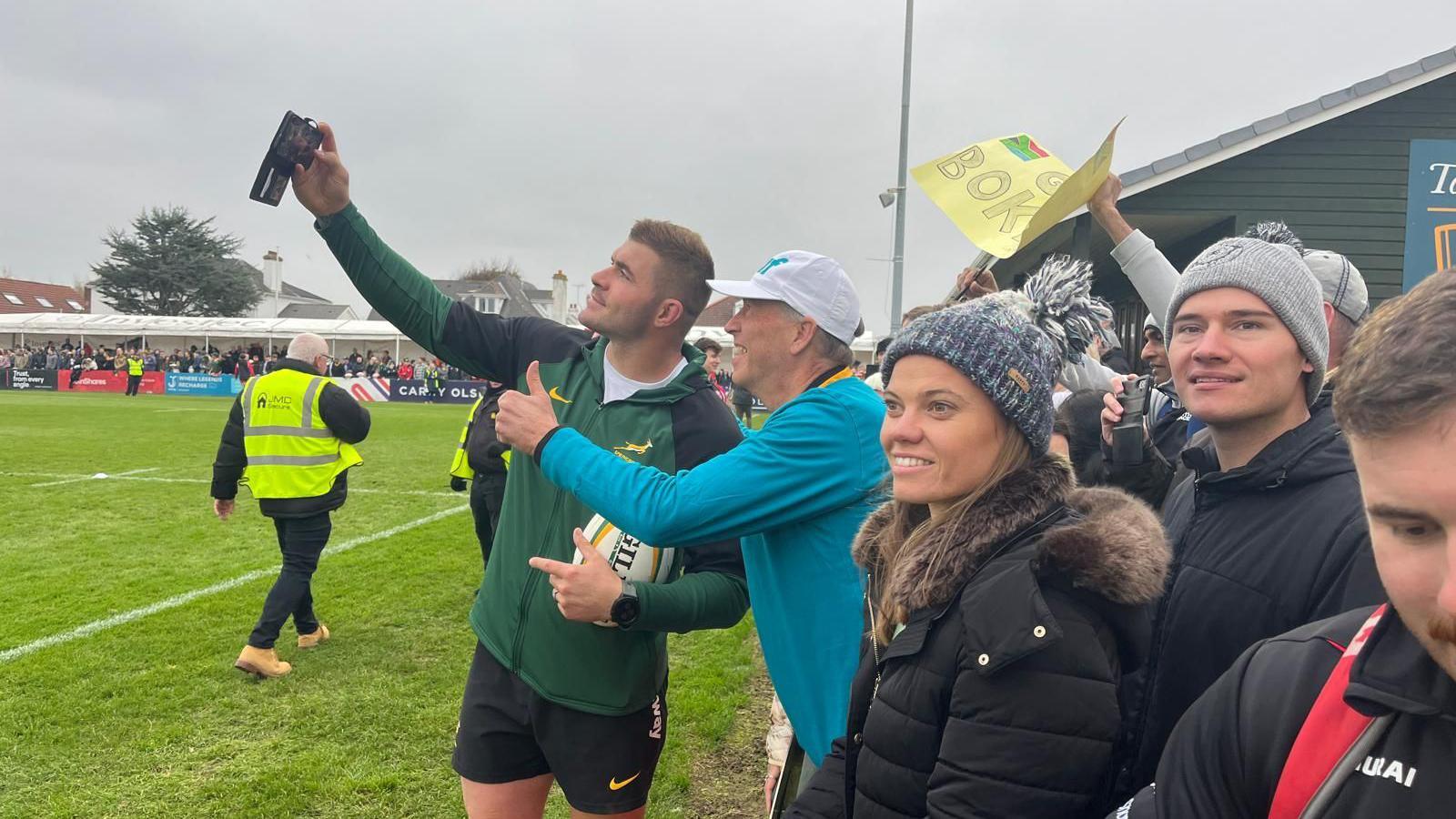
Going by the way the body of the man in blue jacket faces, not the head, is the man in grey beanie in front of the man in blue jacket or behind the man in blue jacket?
behind

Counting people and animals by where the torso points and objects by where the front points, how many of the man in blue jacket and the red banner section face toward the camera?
1

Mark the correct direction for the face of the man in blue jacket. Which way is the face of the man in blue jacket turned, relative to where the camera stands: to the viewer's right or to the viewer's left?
to the viewer's left

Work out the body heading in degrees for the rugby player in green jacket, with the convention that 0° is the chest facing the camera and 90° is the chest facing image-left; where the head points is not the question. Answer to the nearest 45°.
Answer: approximately 45°

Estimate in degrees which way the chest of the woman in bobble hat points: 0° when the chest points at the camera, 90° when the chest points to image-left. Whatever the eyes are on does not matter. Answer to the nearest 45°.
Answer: approximately 45°

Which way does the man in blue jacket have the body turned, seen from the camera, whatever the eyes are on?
to the viewer's left

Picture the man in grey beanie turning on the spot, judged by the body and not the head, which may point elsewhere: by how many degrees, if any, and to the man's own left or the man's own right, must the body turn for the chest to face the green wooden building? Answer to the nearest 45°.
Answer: approximately 135° to the man's own right

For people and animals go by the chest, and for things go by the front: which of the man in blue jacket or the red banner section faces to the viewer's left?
the man in blue jacket
